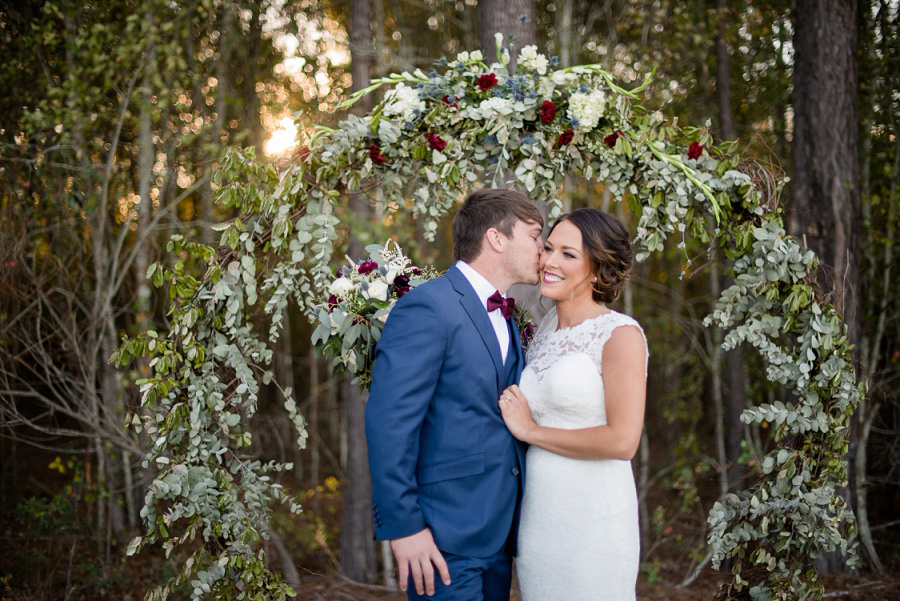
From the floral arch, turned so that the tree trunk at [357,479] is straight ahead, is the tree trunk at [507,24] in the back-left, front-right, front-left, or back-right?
front-right

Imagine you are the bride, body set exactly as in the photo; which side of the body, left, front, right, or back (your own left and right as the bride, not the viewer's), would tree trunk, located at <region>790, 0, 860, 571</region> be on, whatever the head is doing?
back

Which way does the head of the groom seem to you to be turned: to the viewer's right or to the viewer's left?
to the viewer's right

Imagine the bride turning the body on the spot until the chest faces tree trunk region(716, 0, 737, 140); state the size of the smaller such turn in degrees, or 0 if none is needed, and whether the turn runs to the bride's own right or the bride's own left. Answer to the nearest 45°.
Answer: approximately 135° to the bride's own right

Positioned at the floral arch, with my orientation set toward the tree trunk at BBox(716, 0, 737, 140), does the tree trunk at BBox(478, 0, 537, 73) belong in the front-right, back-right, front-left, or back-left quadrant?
front-left

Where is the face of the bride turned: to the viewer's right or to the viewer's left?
to the viewer's left

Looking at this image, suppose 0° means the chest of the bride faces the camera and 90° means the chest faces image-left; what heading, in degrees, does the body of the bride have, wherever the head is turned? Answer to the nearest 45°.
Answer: approximately 45°
